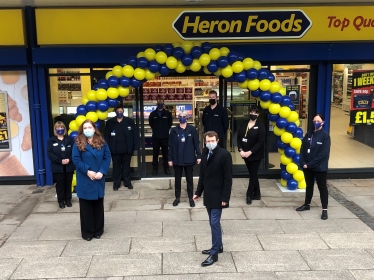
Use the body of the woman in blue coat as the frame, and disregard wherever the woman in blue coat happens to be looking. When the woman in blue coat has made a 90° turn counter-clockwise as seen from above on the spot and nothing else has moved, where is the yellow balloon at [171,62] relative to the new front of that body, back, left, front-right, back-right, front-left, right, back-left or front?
front-left

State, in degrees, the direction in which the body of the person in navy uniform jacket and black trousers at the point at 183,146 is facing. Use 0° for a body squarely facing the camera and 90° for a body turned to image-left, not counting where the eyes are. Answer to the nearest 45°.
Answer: approximately 0°

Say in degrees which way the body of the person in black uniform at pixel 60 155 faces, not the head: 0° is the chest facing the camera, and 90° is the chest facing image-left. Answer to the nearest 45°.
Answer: approximately 0°

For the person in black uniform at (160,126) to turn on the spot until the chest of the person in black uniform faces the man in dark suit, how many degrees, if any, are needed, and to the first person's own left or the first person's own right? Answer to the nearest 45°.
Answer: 0° — they already face them

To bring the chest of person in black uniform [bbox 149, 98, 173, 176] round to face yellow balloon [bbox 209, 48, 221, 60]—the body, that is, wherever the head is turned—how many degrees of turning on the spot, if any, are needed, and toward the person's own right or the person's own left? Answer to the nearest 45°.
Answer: approximately 45° to the person's own left
